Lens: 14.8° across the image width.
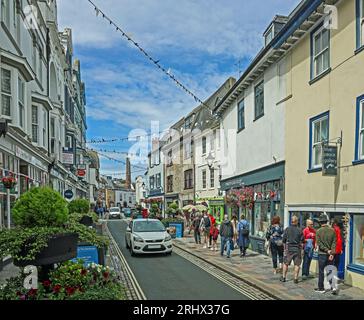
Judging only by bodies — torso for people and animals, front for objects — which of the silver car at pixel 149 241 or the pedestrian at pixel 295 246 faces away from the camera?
the pedestrian

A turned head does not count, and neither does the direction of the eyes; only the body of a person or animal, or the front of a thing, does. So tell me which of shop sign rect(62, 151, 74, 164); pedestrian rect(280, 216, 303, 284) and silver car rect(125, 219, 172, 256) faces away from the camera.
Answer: the pedestrian

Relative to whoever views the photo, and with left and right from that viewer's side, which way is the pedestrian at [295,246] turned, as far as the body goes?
facing away from the viewer

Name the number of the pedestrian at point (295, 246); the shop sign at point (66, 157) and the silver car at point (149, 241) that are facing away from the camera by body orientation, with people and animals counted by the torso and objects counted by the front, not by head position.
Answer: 1

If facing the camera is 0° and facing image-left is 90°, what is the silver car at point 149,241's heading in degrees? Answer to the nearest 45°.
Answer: approximately 0°

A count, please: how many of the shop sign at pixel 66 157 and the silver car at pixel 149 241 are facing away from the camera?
0

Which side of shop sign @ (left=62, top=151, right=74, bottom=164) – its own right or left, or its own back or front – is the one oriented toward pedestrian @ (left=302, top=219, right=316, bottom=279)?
front
